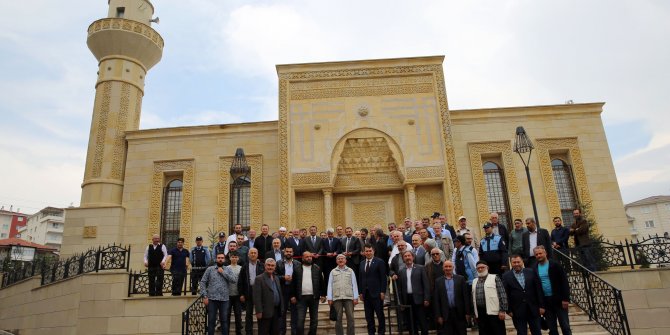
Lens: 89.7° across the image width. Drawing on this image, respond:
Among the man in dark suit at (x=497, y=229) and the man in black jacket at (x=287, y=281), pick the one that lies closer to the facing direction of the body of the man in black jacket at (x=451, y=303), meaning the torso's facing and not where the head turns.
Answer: the man in black jacket

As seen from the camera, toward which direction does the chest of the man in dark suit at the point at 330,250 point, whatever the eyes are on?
toward the camera

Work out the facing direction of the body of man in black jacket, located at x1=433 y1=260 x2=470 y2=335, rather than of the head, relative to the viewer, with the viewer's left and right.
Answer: facing the viewer

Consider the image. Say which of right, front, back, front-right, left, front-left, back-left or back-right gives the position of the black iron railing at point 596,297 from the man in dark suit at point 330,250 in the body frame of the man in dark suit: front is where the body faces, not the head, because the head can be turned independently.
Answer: left

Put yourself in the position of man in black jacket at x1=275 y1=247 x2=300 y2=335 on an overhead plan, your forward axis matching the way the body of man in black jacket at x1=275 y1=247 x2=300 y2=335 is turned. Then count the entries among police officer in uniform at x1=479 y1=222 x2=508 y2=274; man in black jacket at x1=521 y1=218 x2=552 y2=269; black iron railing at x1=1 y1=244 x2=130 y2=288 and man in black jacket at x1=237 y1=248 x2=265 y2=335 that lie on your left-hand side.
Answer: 2

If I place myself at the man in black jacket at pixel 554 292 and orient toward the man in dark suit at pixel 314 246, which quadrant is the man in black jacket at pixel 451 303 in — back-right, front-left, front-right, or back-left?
front-left

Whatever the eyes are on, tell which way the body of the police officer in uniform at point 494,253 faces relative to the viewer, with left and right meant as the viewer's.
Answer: facing the viewer and to the left of the viewer

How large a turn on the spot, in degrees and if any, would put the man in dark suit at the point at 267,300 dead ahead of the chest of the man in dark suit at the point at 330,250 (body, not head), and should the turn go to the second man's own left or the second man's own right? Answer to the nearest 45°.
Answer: approximately 45° to the second man's own right

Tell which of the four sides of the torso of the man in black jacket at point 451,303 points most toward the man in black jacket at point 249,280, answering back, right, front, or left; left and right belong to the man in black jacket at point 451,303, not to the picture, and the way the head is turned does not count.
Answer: right

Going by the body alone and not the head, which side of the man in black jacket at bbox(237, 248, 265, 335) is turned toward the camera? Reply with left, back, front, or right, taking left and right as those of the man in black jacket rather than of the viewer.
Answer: front

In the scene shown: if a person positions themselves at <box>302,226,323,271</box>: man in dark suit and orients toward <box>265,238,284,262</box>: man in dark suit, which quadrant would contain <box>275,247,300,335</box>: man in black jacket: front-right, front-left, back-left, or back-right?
front-left

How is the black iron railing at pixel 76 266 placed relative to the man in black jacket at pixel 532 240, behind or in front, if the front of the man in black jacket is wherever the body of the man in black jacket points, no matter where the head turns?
in front
